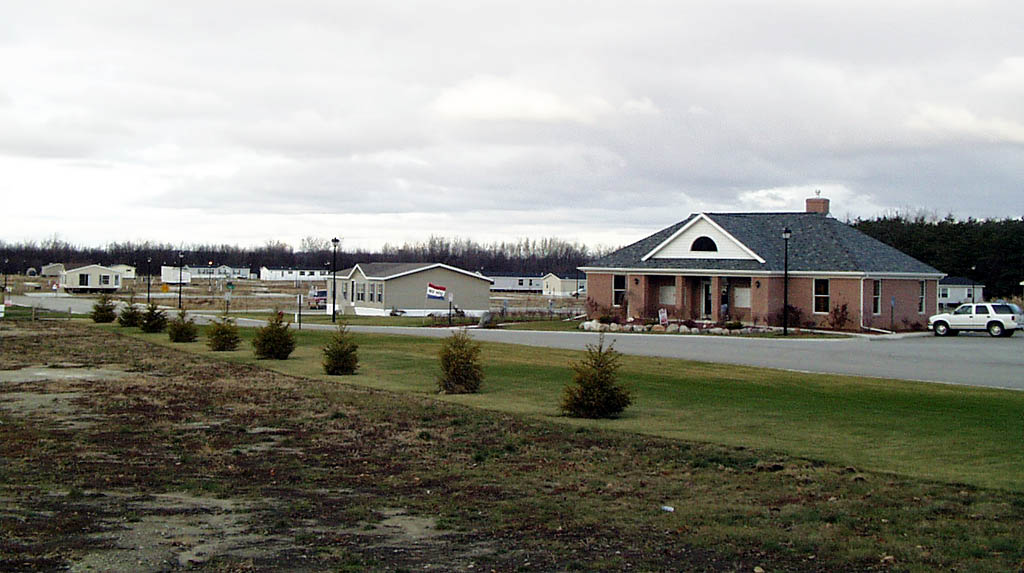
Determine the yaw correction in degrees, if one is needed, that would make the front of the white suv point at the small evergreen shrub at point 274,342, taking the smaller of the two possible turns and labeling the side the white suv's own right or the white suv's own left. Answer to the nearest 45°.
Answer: approximately 45° to the white suv's own left

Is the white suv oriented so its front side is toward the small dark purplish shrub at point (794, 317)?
yes

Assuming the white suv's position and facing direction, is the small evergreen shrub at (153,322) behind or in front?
in front

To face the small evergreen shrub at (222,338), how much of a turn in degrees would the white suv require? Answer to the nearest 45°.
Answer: approximately 45° to its left

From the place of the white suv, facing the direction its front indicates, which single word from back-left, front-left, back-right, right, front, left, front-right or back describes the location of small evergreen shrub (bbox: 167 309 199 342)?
front-left

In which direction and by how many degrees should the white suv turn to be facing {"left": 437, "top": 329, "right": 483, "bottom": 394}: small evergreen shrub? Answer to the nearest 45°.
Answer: approximately 90° to its left

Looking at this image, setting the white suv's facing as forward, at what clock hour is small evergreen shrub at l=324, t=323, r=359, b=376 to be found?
The small evergreen shrub is roughly at 10 o'clock from the white suv.

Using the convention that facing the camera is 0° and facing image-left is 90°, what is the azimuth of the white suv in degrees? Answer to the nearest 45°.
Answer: approximately 90°

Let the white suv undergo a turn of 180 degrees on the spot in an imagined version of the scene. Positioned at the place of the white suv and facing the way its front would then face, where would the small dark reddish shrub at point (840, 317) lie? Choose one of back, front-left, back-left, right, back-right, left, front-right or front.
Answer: back

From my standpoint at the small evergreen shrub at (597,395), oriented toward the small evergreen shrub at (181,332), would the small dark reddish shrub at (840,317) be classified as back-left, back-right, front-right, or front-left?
front-right

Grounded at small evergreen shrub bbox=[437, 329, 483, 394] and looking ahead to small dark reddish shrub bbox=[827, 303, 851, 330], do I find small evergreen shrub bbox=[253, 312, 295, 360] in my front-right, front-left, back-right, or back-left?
front-left

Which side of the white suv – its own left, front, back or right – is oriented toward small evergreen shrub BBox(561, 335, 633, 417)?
left
